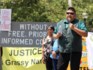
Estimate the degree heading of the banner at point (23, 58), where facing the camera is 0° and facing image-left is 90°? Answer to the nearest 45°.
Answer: approximately 0°

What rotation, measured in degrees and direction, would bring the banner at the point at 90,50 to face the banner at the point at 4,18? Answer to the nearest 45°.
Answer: approximately 90° to its right

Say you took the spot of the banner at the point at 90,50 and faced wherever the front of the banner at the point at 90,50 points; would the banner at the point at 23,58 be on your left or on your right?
on your right

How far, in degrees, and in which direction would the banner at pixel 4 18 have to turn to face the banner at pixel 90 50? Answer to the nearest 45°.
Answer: approximately 90° to its left

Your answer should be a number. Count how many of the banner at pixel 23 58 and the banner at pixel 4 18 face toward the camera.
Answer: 2
